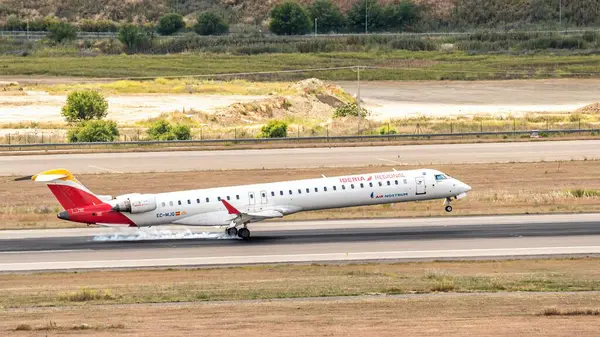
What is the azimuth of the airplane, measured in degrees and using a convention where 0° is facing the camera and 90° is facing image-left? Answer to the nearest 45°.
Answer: approximately 270°
